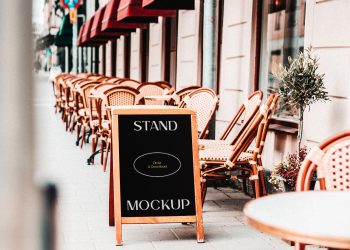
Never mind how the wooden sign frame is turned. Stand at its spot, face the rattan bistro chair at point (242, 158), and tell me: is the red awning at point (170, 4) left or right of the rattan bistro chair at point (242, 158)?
left

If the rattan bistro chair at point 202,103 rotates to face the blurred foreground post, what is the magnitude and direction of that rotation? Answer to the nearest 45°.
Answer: approximately 45° to its left

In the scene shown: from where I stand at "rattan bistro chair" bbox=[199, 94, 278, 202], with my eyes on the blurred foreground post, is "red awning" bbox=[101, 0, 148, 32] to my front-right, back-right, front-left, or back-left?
back-right

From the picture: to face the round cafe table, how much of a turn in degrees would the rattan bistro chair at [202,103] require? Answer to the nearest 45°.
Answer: approximately 45° to its left

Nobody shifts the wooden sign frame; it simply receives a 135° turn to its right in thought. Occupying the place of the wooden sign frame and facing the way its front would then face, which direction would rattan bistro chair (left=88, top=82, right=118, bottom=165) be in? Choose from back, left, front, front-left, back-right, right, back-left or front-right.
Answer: front-right

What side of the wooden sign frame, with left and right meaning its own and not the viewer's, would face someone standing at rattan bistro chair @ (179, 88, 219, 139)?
back

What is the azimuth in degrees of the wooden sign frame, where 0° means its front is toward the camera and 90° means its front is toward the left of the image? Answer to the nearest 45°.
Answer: approximately 0°

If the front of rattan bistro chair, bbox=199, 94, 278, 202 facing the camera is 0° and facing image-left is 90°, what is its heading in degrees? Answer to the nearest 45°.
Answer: approximately 90°

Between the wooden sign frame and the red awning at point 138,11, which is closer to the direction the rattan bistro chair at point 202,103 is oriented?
the wooden sign frame

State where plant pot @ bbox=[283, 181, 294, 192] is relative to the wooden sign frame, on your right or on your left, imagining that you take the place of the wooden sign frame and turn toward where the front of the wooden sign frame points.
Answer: on your left

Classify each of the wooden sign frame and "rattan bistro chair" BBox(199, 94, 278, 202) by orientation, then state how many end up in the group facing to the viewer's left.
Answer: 1

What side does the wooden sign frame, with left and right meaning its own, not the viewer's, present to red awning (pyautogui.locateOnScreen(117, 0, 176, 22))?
back

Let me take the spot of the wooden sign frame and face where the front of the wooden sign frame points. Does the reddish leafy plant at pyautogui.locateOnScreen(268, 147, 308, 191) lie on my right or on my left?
on my left

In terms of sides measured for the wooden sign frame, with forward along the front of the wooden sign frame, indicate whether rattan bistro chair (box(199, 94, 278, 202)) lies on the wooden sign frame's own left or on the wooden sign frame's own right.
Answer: on the wooden sign frame's own left

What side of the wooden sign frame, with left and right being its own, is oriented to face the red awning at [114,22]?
back
